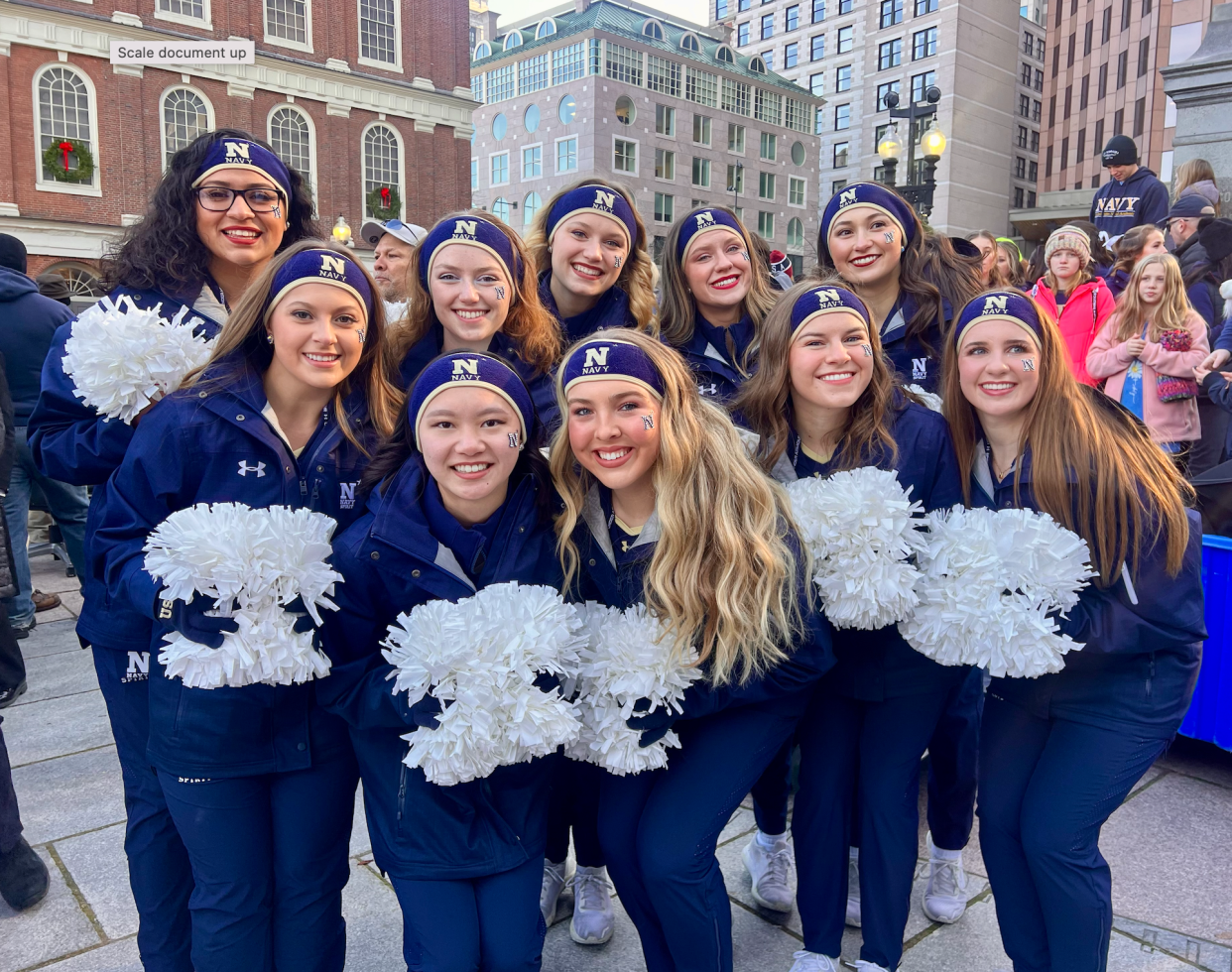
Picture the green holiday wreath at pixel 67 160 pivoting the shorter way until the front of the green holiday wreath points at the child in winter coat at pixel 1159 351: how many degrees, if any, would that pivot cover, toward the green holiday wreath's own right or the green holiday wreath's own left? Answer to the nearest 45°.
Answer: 0° — it already faces them

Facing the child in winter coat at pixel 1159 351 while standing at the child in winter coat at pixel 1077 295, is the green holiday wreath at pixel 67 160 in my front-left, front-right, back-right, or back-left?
back-right

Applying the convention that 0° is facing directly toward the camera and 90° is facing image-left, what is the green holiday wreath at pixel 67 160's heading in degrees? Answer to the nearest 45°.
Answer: approximately 0°

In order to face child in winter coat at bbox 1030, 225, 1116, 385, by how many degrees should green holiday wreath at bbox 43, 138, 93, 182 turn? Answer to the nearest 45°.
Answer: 0° — it already faces them
